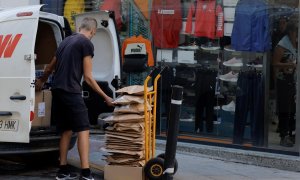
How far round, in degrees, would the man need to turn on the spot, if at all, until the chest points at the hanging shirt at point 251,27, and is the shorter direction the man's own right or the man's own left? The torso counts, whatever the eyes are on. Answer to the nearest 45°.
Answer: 0° — they already face it

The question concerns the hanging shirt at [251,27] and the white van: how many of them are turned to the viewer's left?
0

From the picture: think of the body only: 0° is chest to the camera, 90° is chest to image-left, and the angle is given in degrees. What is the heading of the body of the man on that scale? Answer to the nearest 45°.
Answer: approximately 225°

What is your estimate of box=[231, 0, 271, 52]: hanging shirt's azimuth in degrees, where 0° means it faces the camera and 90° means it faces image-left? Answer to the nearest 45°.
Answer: approximately 0°

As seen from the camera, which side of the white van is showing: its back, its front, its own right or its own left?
back

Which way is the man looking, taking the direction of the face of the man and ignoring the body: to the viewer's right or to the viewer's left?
to the viewer's right
